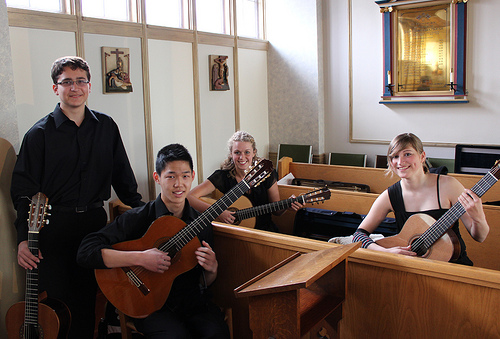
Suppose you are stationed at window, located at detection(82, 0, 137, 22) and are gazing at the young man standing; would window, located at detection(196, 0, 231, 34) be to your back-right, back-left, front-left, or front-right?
back-left

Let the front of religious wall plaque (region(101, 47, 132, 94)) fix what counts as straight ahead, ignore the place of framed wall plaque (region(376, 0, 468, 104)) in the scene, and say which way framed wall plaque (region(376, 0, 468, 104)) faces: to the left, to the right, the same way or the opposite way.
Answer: to the right

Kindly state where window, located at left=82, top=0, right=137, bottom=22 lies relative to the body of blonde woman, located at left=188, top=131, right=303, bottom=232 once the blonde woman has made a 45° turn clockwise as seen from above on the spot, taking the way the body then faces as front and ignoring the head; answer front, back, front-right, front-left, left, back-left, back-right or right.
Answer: right

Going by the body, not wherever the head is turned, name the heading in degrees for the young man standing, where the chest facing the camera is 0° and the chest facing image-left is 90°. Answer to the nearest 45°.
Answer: approximately 0°

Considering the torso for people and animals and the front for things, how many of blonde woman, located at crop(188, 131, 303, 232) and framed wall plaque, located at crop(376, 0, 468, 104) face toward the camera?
2

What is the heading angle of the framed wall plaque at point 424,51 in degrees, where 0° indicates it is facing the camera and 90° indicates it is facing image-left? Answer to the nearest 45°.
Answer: approximately 0°

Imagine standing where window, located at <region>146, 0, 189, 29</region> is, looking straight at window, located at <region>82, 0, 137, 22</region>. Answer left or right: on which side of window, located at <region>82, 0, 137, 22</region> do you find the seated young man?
left

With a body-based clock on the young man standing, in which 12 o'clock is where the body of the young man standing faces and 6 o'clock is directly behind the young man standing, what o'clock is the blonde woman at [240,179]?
The blonde woman is roughly at 8 o'clock from the young man standing.
